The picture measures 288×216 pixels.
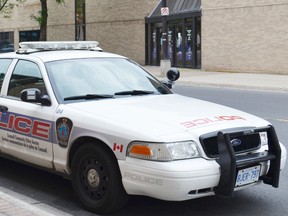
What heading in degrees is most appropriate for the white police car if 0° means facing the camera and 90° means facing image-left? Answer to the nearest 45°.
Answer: approximately 315°
